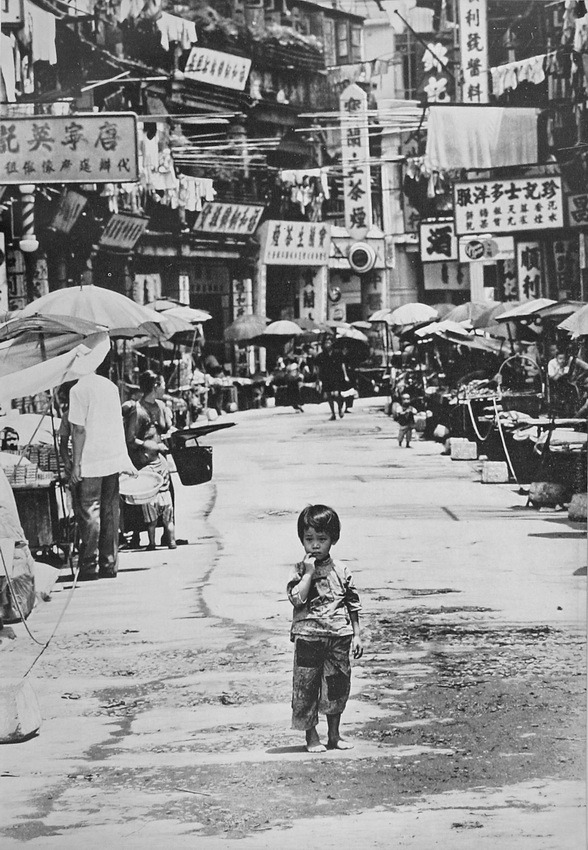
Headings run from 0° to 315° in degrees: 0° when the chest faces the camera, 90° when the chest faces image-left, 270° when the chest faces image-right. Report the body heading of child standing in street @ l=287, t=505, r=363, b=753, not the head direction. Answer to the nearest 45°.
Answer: approximately 0°

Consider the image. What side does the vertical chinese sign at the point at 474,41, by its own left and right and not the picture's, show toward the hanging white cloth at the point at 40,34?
right

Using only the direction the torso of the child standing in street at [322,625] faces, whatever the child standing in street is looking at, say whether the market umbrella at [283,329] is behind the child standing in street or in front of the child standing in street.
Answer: behind

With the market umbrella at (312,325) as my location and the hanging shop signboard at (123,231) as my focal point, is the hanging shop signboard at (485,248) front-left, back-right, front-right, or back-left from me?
back-left

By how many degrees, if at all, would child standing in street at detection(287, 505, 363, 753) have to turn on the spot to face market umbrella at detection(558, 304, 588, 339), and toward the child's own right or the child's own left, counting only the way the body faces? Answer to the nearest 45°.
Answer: approximately 135° to the child's own left

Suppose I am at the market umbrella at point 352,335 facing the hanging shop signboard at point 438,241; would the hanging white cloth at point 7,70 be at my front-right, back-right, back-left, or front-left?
back-right

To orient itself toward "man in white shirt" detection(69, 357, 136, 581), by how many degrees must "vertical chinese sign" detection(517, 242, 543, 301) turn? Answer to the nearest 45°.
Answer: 0° — it already faces them
